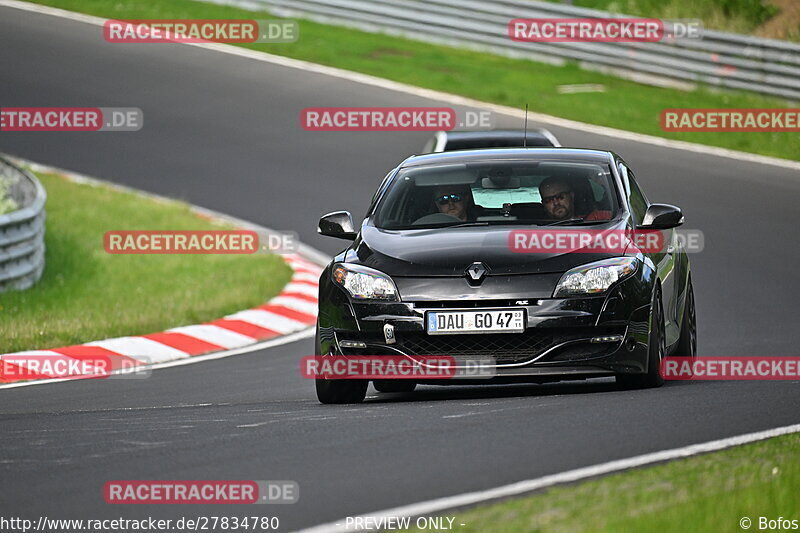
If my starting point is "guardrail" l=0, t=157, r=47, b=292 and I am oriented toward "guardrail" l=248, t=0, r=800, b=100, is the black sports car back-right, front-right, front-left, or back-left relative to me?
back-right

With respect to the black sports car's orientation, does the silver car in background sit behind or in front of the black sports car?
behind

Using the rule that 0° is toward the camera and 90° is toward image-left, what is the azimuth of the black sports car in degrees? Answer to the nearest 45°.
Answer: approximately 0°

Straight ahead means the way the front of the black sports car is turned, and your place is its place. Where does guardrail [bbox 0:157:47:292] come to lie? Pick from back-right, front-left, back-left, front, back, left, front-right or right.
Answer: back-right

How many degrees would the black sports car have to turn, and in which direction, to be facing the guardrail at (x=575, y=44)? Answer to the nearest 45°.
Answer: approximately 180°
